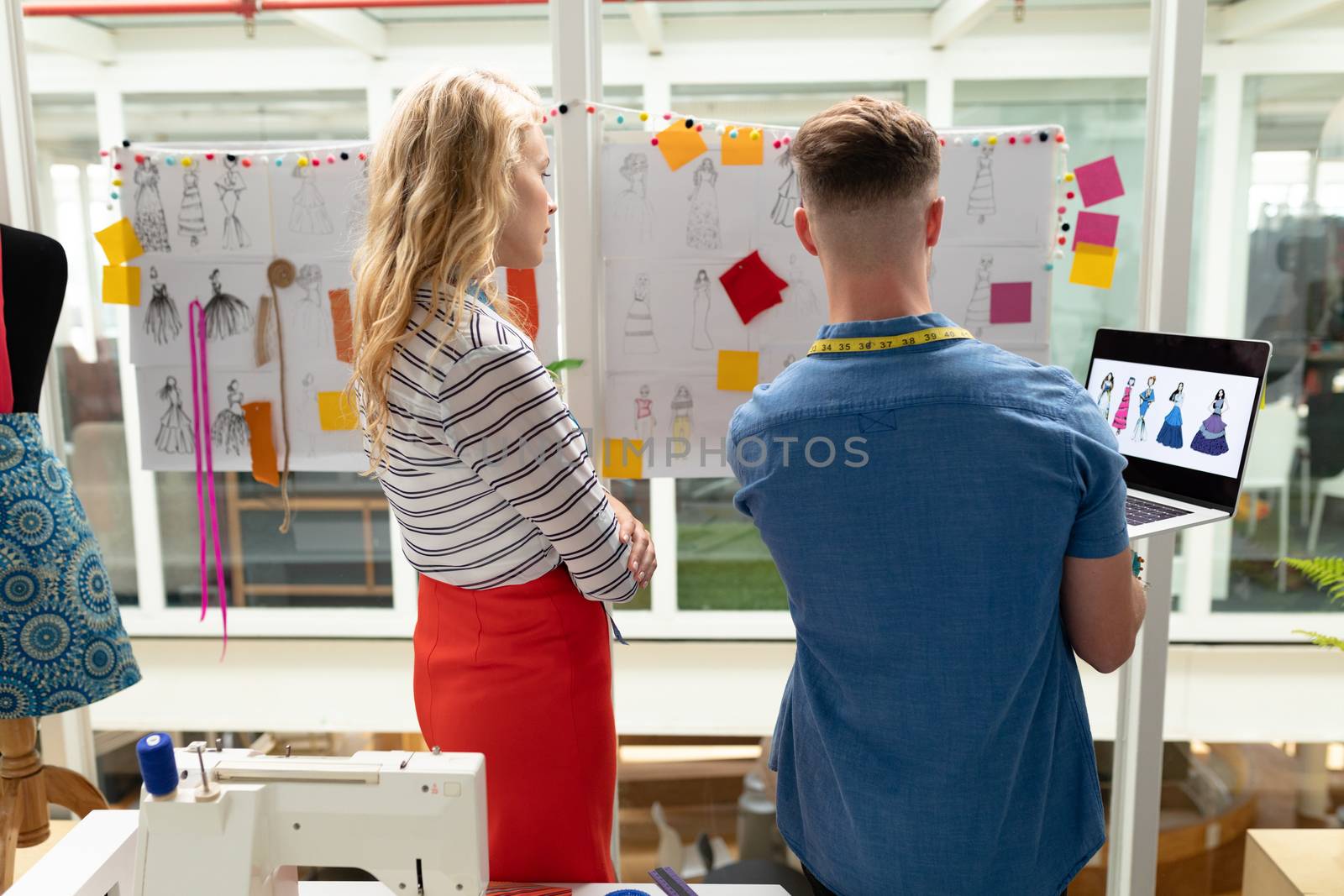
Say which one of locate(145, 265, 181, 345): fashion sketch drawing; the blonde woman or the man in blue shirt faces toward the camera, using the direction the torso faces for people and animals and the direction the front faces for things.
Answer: the fashion sketch drawing

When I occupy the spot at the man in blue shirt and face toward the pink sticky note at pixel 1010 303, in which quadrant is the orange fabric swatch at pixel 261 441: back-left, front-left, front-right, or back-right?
front-left

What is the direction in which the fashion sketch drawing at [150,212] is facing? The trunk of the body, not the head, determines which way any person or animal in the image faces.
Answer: toward the camera

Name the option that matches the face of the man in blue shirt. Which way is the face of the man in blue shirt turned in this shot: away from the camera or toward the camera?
away from the camera

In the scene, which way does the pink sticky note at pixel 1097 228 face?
toward the camera

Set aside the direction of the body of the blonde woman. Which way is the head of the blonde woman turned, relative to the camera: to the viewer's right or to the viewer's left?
to the viewer's right

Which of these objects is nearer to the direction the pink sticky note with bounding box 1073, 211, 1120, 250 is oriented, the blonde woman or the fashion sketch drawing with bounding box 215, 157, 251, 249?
the blonde woman

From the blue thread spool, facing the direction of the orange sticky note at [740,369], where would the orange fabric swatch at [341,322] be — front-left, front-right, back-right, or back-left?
front-left

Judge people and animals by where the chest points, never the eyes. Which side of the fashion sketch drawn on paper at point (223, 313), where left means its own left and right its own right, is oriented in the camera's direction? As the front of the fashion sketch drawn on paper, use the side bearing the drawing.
front
